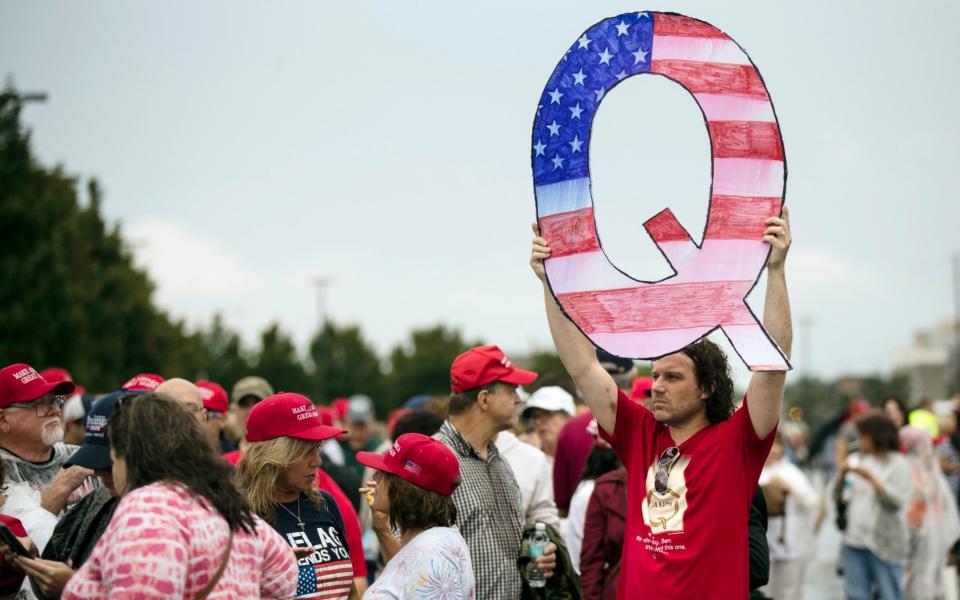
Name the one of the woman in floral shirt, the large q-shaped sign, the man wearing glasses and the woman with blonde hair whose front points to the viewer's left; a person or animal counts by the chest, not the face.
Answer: the woman in floral shirt

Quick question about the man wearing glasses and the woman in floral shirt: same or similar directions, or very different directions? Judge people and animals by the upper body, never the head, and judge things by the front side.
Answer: very different directions

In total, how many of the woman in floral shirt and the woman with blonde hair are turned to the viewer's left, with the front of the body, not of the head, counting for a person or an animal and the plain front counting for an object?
1

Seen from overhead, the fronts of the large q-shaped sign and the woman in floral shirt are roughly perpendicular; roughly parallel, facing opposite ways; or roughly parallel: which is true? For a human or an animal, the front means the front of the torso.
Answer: roughly perpendicular

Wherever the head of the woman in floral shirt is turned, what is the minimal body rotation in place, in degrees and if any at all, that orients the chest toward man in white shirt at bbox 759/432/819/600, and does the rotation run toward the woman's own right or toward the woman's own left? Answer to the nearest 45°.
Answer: approximately 135° to the woman's own right

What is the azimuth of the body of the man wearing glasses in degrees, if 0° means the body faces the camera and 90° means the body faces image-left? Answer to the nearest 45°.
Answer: approximately 315°

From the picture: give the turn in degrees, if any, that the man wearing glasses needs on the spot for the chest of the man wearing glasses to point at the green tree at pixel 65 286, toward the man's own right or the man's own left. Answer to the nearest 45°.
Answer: approximately 135° to the man's own left

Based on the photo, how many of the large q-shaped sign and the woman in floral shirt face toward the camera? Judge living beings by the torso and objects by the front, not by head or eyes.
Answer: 1

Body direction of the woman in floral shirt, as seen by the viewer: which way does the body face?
to the viewer's left
